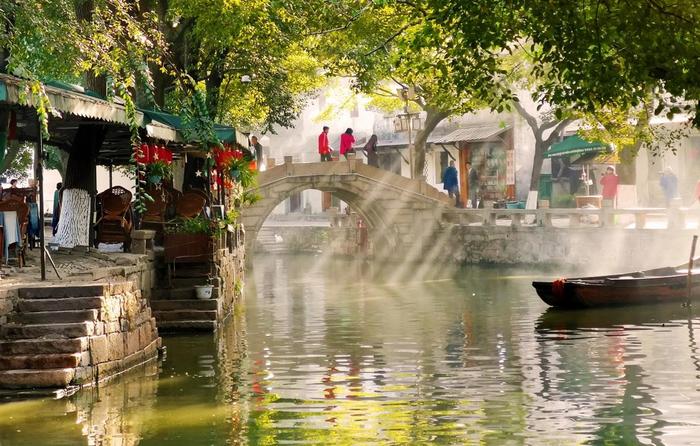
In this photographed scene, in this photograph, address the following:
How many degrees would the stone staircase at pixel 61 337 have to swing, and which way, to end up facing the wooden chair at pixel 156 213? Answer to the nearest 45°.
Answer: approximately 135° to its right

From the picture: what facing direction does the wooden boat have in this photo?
to the viewer's left

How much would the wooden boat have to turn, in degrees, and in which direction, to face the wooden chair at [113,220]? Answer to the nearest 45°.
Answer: approximately 45° to its left

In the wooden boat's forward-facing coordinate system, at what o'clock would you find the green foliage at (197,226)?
The green foliage is roughly at 11 o'clock from the wooden boat.
